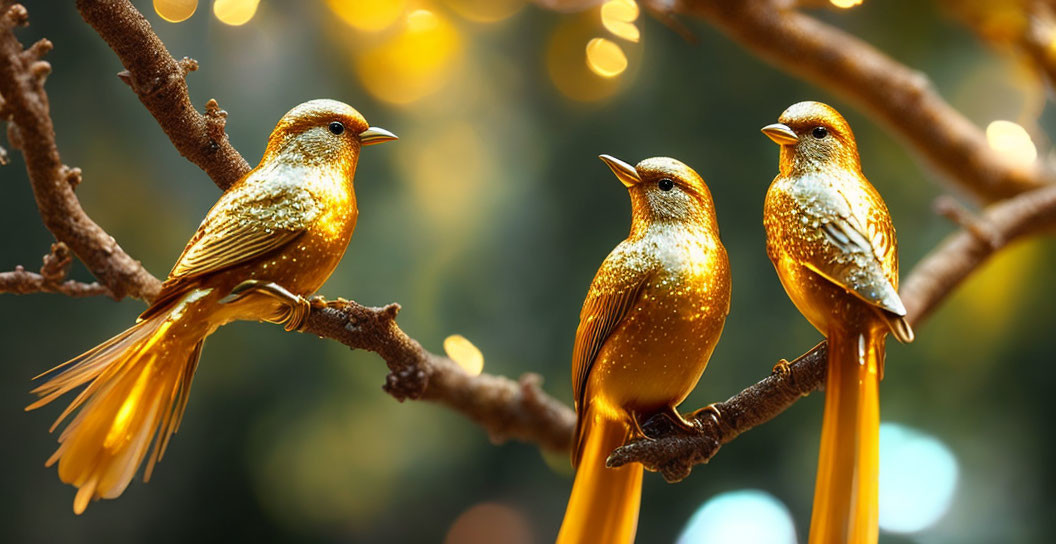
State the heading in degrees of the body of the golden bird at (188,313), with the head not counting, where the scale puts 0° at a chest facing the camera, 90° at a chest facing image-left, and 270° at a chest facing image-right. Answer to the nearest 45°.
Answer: approximately 270°

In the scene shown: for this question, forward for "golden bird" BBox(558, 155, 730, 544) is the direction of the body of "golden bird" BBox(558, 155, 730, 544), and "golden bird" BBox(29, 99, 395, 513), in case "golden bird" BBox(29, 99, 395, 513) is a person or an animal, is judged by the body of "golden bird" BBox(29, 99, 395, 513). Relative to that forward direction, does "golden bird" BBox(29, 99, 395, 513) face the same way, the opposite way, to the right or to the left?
to the left

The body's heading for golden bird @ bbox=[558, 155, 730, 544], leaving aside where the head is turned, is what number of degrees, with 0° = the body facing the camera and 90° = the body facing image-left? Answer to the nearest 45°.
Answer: approximately 315°
